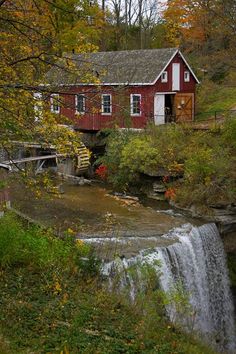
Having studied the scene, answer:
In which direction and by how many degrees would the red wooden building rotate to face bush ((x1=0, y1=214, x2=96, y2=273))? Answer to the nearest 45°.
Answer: approximately 45° to its right

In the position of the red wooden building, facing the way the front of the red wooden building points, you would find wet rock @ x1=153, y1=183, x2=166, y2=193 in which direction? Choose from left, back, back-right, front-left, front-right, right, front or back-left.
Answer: front-right

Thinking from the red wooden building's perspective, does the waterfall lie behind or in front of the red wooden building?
in front

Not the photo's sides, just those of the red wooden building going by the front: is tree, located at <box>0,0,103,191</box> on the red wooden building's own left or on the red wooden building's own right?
on the red wooden building's own right

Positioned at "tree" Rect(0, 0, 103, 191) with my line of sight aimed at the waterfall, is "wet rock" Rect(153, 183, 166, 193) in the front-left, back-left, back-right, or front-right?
front-left

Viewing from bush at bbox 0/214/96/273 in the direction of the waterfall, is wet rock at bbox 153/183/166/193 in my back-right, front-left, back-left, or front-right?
front-left

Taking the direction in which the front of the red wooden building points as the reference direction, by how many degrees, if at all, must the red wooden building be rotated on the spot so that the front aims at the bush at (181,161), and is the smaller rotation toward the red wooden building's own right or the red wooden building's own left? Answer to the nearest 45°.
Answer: approximately 45° to the red wooden building's own right
